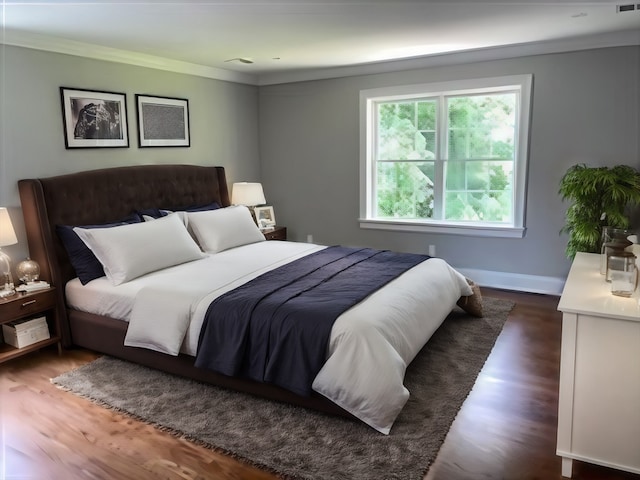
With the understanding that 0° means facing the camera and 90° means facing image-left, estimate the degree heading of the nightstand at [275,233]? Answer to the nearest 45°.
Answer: approximately 315°

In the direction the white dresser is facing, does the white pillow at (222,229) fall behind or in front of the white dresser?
in front

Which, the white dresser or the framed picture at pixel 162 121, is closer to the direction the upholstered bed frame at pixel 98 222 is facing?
the white dresser

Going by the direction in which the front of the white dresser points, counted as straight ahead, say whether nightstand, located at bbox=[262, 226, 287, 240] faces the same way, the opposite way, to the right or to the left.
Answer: the opposite way

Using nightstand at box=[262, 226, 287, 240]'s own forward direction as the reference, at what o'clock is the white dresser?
The white dresser is roughly at 1 o'clock from the nightstand.

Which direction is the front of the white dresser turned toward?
to the viewer's left

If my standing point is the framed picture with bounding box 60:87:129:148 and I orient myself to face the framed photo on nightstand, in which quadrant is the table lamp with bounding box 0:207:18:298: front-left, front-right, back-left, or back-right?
back-right

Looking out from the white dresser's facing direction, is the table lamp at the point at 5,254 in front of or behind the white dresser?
in front

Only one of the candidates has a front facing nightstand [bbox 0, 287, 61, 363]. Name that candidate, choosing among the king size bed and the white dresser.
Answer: the white dresser

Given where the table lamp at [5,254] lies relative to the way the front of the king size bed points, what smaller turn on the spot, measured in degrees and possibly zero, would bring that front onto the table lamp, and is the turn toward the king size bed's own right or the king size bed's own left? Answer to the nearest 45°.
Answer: approximately 135° to the king size bed's own right

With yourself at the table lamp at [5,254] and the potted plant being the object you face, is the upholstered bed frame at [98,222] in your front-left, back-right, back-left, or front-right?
front-left

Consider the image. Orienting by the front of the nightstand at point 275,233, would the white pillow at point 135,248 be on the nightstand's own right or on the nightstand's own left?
on the nightstand's own right

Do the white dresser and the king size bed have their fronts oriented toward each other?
yes

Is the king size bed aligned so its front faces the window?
no

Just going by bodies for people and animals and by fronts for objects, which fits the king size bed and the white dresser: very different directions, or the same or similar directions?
very different directions

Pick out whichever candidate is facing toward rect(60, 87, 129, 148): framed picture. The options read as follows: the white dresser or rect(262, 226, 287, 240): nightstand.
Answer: the white dresser

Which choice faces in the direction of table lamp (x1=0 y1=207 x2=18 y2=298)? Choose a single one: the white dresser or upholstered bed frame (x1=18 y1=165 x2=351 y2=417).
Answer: the white dresser

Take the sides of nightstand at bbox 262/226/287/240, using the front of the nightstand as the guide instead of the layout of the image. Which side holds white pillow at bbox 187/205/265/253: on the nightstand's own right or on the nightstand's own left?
on the nightstand's own right

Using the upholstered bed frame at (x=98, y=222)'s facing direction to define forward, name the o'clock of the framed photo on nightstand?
The framed photo on nightstand is roughly at 9 o'clock from the upholstered bed frame.
